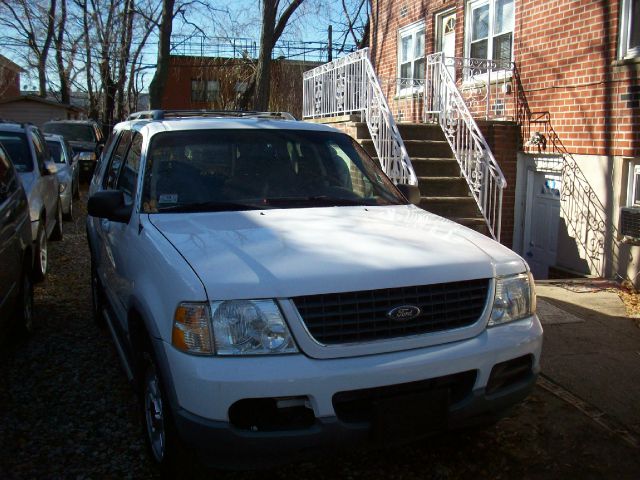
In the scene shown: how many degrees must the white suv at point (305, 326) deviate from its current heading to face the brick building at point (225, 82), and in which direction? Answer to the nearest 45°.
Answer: approximately 135° to its left

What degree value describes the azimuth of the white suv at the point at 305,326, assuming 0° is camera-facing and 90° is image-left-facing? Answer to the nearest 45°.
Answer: approximately 315°

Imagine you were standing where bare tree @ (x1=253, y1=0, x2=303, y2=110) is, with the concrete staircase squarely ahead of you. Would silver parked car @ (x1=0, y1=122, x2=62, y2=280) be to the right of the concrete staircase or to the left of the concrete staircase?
right

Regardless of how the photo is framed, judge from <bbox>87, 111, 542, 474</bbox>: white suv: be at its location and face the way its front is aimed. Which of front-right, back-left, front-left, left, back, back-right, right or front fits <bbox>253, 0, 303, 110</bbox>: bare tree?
back-left

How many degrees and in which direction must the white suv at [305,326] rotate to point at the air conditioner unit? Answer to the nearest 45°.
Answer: approximately 90° to its left

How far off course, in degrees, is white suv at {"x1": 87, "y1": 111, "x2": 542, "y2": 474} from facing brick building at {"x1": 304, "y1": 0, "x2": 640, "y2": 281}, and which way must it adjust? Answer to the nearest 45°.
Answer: approximately 90° to its left

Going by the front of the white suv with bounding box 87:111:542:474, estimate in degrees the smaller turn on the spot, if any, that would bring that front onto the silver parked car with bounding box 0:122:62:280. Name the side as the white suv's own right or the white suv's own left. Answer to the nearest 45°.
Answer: approximately 180°

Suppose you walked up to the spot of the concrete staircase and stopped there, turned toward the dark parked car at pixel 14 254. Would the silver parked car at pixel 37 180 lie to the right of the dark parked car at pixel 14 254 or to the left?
right

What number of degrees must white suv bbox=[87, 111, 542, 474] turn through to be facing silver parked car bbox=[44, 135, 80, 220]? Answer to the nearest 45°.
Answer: approximately 180°

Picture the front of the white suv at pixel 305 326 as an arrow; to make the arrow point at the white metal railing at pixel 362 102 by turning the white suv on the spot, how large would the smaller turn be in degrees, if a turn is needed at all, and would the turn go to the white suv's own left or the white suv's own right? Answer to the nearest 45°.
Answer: approximately 135° to the white suv's own left

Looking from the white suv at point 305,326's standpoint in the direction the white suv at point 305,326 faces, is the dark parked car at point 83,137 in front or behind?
behind
